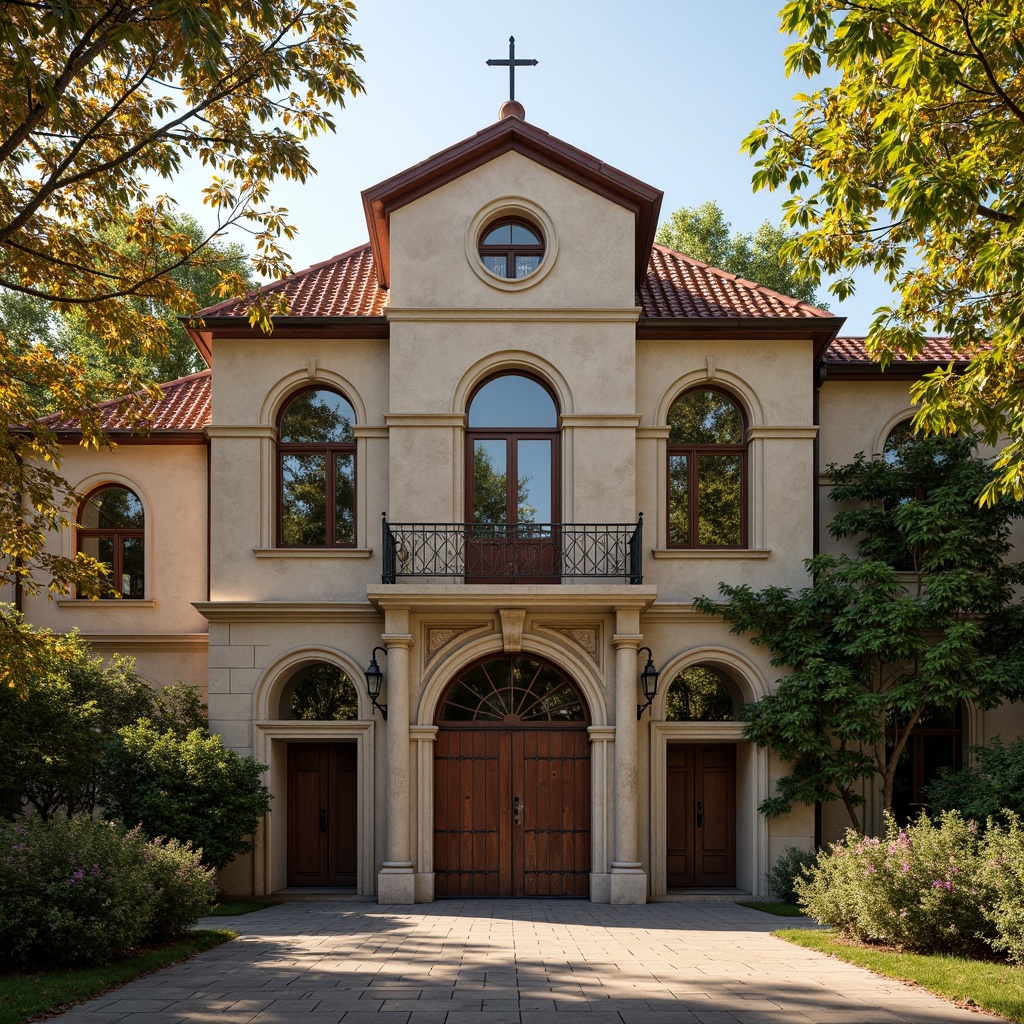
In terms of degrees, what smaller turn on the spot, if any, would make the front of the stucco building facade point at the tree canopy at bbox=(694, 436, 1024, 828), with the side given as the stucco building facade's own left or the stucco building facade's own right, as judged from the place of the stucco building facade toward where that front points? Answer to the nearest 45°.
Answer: approximately 90° to the stucco building facade's own left

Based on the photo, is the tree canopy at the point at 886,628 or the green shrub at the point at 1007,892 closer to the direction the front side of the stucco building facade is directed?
the green shrub

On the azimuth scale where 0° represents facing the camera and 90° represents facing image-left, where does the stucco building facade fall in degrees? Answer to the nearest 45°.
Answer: approximately 0°

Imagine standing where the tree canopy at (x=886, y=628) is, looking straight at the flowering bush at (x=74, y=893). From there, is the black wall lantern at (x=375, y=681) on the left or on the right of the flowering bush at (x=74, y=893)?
right
